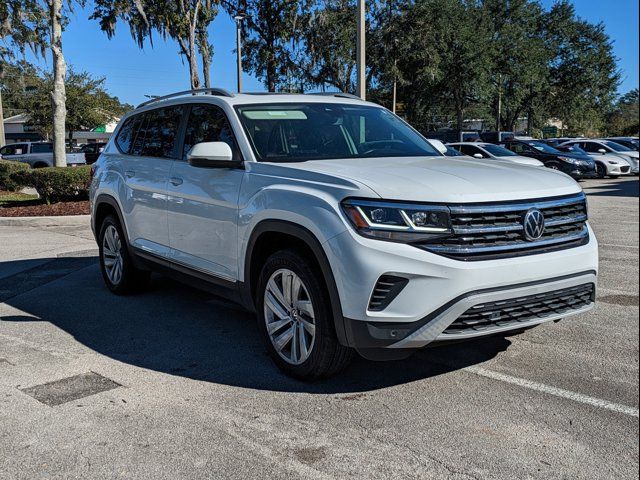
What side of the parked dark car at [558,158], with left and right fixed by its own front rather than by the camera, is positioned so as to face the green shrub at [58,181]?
right

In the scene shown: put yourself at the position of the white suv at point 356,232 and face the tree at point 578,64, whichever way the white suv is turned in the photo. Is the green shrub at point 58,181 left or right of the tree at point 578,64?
left

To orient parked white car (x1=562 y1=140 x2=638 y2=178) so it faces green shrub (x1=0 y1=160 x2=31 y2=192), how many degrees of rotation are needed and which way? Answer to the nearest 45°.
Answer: approximately 90° to its right

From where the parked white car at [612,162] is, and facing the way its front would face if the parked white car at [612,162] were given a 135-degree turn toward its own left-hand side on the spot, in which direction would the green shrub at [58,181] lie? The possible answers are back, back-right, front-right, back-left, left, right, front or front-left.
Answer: back-left

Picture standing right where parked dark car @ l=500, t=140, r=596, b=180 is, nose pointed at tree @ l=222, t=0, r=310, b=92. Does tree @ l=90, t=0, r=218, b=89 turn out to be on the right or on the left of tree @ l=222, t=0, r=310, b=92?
left

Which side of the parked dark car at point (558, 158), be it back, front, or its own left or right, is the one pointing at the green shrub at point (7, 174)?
right

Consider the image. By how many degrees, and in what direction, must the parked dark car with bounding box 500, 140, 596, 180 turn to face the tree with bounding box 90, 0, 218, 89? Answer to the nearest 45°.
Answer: approximately 135° to its right

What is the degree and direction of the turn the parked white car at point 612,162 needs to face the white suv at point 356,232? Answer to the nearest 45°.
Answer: approximately 45° to its right

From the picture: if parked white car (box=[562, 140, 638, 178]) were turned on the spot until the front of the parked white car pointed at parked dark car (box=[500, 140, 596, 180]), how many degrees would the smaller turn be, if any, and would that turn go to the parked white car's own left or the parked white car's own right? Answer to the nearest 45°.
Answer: approximately 90° to the parked white car's own right

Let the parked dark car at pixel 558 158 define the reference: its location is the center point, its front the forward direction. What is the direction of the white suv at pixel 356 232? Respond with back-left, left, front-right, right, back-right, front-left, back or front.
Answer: front-right

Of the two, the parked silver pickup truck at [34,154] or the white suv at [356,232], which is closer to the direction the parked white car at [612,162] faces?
the white suv

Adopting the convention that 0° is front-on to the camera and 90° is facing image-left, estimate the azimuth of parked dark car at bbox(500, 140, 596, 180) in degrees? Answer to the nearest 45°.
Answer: approximately 315°

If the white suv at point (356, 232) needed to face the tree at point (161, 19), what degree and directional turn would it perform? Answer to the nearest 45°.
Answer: approximately 135° to its left

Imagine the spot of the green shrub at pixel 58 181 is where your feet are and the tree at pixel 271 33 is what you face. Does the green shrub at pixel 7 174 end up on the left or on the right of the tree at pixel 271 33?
left
